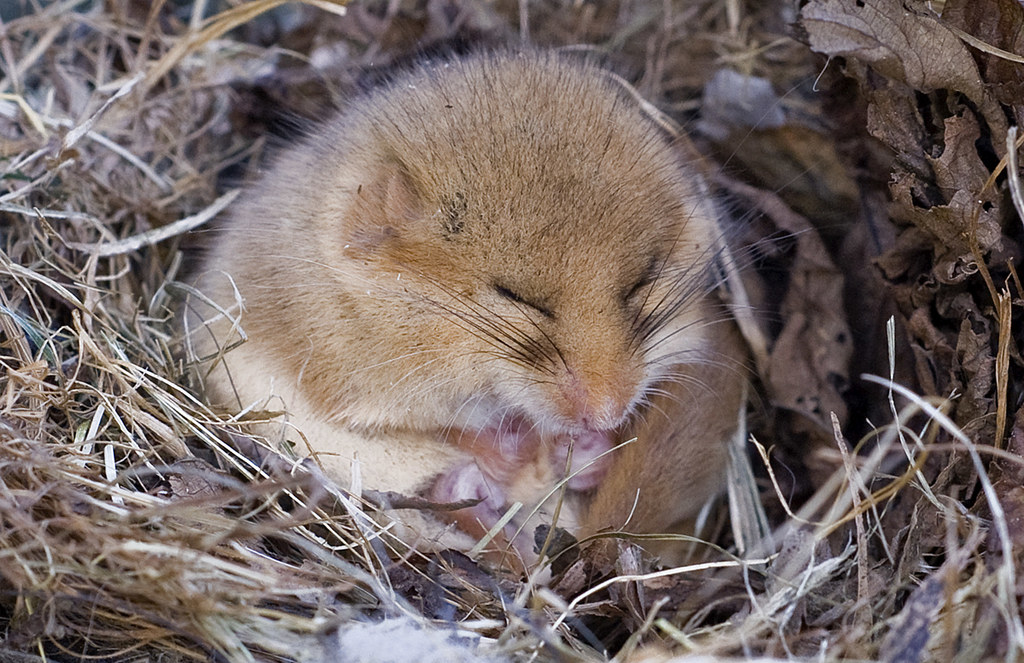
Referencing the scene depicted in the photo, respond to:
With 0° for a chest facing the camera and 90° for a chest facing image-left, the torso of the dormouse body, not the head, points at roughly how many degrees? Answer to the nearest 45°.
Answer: approximately 315°
